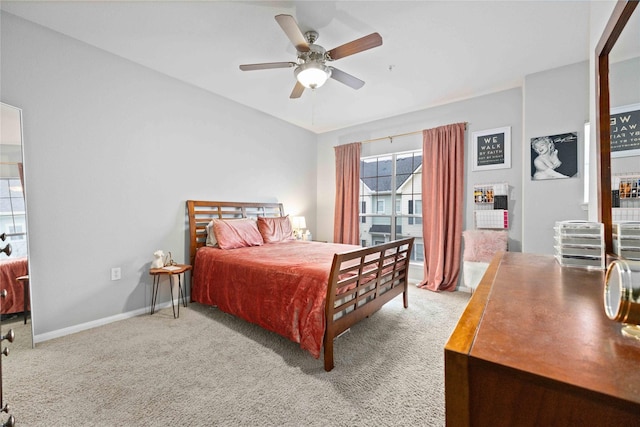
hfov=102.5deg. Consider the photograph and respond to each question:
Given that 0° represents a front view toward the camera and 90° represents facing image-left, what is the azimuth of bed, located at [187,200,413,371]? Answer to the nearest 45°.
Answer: approximately 315°

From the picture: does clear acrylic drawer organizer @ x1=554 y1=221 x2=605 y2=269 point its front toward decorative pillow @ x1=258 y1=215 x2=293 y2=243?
no

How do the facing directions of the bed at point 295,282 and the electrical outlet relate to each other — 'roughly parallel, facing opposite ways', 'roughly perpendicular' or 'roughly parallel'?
roughly parallel

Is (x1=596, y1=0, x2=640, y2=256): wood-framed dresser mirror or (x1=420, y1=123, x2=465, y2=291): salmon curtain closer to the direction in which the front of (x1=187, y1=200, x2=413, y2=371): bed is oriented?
the wood-framed dresser mirror

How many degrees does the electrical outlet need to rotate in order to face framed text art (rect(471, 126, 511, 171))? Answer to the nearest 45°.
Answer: approximately 45° to its left

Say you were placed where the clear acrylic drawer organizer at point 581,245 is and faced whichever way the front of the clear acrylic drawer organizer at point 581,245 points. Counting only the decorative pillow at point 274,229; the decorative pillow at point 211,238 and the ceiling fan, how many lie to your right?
3

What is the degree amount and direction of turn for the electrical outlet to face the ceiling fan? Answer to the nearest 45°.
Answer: approximately 45° to its left

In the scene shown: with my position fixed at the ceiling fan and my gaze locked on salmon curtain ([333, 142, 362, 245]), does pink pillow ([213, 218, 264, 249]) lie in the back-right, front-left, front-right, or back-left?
front-left

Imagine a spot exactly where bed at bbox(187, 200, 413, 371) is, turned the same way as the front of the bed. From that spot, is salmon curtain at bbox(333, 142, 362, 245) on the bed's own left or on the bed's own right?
on the bed's own left

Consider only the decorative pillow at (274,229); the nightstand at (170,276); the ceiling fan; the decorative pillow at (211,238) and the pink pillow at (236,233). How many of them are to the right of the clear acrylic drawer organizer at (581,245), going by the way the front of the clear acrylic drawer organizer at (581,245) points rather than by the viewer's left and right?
5

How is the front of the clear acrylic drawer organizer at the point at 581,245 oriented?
toward the camera
